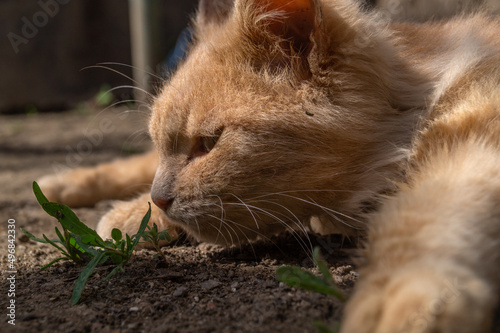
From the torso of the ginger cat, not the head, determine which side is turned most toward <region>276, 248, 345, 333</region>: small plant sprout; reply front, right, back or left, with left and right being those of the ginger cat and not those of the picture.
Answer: left

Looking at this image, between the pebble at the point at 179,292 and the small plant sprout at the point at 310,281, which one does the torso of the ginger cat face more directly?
the pebble

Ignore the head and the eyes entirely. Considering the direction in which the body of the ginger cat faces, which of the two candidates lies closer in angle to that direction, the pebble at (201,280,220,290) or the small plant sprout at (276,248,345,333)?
the pebble

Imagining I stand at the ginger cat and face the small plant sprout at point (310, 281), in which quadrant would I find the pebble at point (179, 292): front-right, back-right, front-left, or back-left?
front-right

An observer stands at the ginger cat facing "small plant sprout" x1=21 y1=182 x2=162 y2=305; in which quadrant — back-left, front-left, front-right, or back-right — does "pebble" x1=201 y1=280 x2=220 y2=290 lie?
front-left

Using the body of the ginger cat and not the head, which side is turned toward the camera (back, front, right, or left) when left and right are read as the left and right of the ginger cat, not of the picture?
left

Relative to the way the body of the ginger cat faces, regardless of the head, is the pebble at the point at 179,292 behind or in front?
in front

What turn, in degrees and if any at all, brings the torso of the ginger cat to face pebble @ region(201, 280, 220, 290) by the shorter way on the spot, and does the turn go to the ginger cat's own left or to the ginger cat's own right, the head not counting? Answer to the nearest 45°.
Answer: approximately 45° to the ginger cat's own left

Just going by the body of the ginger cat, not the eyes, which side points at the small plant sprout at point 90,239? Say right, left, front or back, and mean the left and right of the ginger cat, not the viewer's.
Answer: front

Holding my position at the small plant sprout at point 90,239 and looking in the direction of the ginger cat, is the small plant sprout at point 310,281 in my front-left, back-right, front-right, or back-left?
front-right
